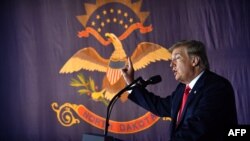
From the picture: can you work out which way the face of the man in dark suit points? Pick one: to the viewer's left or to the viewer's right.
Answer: to the viewer's left

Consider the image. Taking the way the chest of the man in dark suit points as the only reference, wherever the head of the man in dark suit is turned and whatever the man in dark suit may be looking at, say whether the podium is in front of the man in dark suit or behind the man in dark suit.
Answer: in front

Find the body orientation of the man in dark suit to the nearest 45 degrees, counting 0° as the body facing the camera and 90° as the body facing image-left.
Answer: approximately 45°
